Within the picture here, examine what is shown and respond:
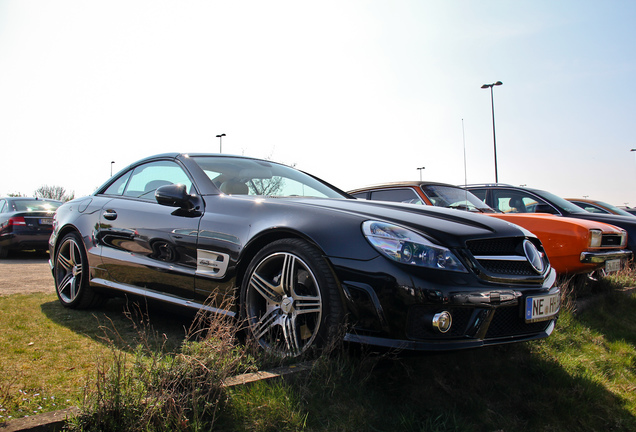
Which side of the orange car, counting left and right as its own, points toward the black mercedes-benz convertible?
right

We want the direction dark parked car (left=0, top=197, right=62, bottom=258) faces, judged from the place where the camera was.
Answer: facing away from the viewer and to the left of the viewer

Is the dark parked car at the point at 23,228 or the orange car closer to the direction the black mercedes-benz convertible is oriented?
the orange car

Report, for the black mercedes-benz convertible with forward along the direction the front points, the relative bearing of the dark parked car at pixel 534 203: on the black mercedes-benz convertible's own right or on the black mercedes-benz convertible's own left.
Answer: on the black mercedes-benz convertible's own left

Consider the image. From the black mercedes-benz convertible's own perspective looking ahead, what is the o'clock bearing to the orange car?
The orange car is roughly at 9 o'clock from the black mercedes-benz convertible.

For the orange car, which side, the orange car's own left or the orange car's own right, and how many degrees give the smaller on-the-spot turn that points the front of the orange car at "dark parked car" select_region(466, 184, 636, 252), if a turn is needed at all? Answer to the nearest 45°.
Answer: approximately 135° to the orange car's own left

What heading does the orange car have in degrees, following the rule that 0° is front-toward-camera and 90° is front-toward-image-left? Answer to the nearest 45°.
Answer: approximately 315°

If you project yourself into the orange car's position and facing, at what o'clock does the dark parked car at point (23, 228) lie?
The dark parked car is roughly at 5 o'clock from the orange car.

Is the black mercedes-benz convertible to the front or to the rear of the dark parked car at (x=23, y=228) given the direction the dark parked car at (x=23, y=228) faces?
to the rear
